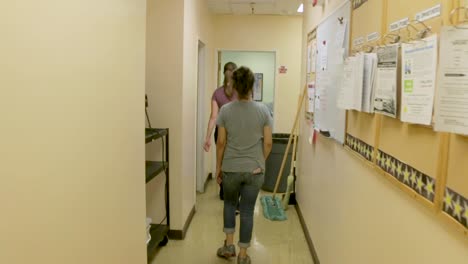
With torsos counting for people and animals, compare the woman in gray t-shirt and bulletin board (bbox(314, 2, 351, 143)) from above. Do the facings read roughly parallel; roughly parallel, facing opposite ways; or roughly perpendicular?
roughly perpendicular

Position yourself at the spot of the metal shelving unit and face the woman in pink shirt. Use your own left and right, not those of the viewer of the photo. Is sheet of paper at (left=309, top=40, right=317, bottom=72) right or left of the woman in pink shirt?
right

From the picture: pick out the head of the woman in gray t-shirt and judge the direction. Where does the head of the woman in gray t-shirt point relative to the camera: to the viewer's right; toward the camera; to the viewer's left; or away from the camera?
away from the camera

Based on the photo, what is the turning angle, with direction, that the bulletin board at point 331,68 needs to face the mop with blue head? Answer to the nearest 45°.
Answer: approximately 90° to its right

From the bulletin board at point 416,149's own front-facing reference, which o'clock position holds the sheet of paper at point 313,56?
The sheet of paper is roughly at 4 o'clock from the bulletin board.

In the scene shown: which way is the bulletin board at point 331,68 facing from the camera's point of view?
to the viewer's left

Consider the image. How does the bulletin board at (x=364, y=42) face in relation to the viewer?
to the viewer's left

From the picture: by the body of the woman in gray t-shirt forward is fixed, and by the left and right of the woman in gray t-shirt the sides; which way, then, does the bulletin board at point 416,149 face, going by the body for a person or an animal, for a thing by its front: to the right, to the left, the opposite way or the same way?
to the left

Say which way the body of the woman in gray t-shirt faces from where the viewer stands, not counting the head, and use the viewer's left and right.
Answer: facing away from the viewer

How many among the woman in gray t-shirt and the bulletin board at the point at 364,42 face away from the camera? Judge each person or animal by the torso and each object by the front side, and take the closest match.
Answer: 1

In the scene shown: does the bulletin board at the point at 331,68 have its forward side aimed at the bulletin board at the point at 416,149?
no

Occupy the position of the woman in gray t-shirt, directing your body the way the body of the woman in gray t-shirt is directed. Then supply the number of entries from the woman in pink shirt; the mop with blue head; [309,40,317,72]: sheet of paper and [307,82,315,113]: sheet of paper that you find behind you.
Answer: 0

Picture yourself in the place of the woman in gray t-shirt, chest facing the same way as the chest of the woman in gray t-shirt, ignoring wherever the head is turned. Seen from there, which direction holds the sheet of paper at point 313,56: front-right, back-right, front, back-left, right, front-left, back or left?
front-right

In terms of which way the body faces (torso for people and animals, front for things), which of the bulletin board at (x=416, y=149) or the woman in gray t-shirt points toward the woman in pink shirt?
the woman in gray t-shirt
